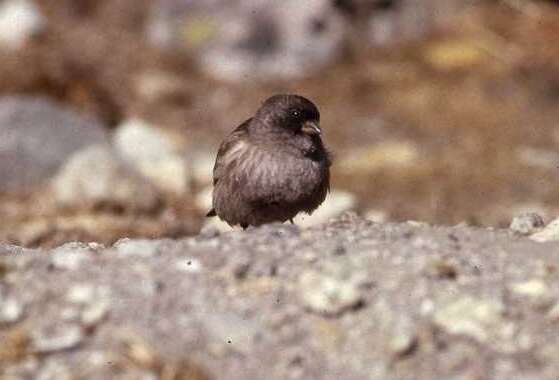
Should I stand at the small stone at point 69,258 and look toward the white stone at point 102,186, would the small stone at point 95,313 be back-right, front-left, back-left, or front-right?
back-right

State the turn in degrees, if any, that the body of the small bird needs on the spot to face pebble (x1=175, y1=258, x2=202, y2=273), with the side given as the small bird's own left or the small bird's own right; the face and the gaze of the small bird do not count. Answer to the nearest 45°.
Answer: approximately 45° to the small bird's own right

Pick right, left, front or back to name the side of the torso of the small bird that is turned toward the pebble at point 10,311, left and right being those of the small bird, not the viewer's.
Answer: right

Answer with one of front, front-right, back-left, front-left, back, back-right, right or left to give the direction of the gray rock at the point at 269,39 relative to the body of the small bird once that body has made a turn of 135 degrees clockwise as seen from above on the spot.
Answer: right

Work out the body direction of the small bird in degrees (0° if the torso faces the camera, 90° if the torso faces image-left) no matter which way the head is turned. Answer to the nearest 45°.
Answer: approximately 315°

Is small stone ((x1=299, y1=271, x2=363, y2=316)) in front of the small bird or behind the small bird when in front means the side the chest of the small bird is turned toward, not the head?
in front

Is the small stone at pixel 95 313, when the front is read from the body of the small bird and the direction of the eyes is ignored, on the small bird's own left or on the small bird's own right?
on the small bird's own right
